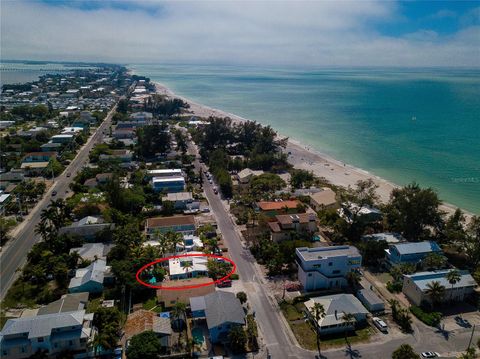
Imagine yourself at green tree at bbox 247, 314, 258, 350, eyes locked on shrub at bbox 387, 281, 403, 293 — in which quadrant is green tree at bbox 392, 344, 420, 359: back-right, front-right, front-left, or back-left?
front-right

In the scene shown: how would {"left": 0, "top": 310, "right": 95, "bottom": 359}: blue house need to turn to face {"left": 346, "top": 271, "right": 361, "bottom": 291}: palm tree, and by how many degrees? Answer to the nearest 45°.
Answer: approximately 90° to its left

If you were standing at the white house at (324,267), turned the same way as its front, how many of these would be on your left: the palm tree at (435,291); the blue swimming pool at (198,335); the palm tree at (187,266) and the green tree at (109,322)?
1

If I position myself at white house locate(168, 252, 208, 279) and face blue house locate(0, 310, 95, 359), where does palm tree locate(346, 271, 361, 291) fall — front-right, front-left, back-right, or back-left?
back-left

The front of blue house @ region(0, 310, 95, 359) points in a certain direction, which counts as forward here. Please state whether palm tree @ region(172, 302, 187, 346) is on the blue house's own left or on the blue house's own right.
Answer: on the blue house's own left

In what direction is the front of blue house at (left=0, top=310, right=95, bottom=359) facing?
toward the camera

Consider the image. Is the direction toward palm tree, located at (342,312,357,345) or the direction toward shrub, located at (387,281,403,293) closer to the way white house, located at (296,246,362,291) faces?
the palm tree

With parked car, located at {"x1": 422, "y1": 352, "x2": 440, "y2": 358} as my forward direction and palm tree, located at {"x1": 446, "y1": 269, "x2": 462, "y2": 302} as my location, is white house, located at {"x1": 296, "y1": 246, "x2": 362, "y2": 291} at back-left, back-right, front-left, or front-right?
front-right

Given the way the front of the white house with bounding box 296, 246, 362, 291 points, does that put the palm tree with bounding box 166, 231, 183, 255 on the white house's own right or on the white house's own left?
on the white house's own right

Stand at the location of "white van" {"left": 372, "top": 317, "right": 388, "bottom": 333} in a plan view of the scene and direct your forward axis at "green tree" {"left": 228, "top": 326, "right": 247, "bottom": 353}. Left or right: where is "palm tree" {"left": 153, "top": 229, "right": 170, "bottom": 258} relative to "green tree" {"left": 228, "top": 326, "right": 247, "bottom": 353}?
right
